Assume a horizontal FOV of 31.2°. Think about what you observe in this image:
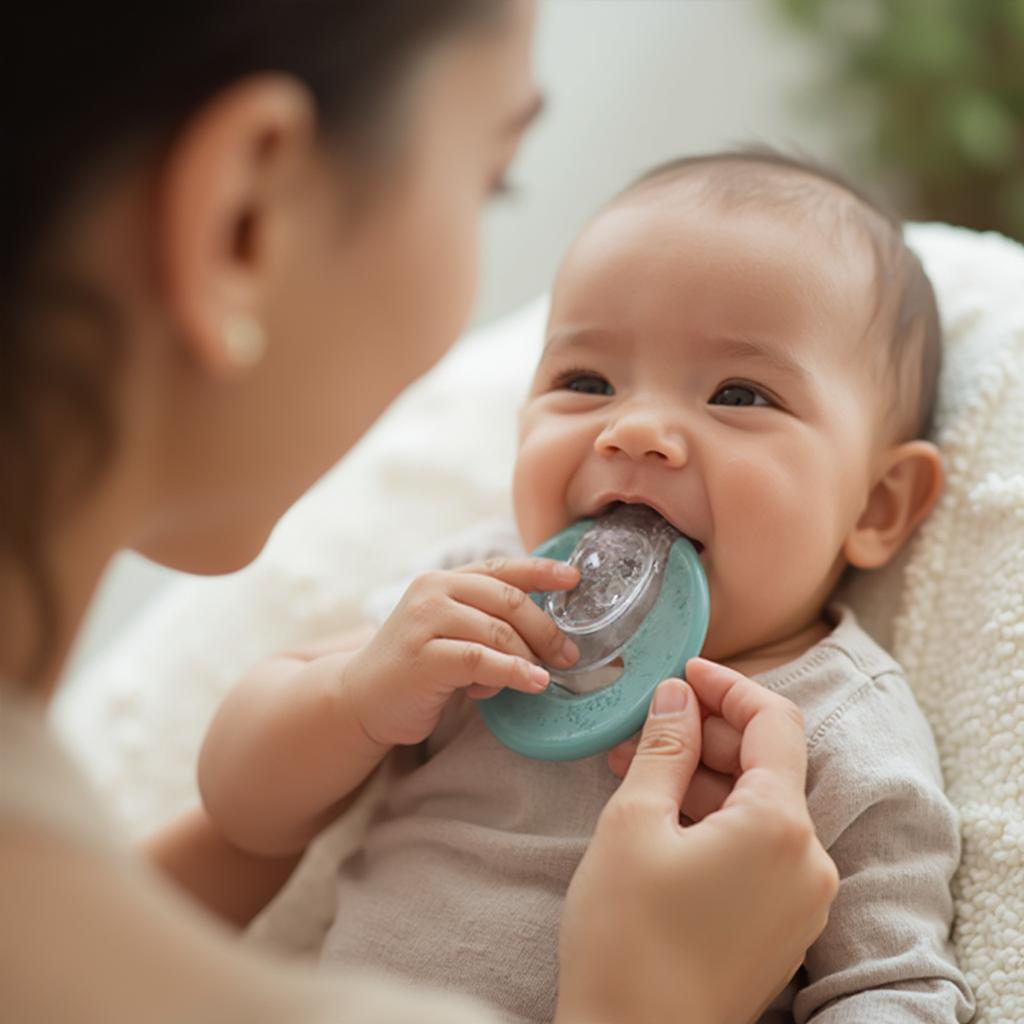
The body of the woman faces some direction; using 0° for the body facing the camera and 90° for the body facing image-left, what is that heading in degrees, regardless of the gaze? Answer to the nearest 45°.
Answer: approximately 225°

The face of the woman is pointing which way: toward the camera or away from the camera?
away from the camera

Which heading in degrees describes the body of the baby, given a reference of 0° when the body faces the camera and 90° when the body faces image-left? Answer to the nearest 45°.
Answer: approximately 45°
